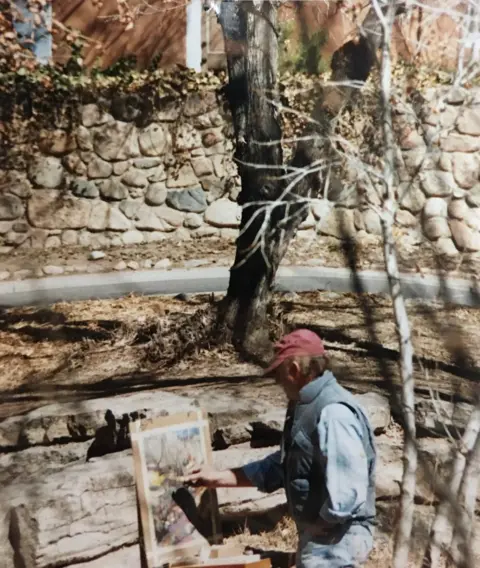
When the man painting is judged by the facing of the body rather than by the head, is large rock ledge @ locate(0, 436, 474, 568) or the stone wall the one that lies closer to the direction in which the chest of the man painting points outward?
the large rock ledge

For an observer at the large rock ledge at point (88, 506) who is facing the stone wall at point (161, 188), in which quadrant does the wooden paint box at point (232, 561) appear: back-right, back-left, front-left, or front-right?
back-right

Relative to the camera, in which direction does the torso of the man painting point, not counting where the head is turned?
to the viewer's left
